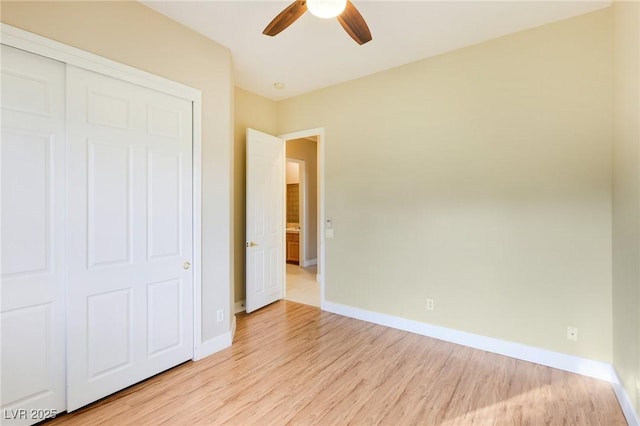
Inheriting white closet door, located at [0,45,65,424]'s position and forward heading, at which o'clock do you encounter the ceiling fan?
The ceiling fan is roughly at 12 o'clock from the white closet door.

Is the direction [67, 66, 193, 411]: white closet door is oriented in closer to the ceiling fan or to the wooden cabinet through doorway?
the ceiling fan

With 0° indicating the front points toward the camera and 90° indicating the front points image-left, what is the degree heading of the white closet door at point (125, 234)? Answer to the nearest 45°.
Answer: approximately 315°

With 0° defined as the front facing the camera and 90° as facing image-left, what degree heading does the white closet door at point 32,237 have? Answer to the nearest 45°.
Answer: approximately 315°

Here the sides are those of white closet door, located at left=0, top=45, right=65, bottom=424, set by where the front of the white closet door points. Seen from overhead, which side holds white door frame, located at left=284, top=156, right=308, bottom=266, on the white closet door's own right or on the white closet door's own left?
on the white closet door's own left

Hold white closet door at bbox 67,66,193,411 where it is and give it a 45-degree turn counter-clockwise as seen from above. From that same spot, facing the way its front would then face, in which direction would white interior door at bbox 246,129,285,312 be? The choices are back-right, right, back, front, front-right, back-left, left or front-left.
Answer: front-left

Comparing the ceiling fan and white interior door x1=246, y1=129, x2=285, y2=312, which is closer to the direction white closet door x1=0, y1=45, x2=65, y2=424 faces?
the ceiling fan

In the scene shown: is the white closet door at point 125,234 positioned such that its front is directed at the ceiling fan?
yes

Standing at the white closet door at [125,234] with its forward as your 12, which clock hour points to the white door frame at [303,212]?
The white door frame is roughly at 9 o'clock from the white closet door.

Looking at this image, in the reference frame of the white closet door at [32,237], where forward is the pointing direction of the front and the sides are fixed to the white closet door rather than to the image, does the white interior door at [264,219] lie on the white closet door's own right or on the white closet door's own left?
on the white closet door's own left
